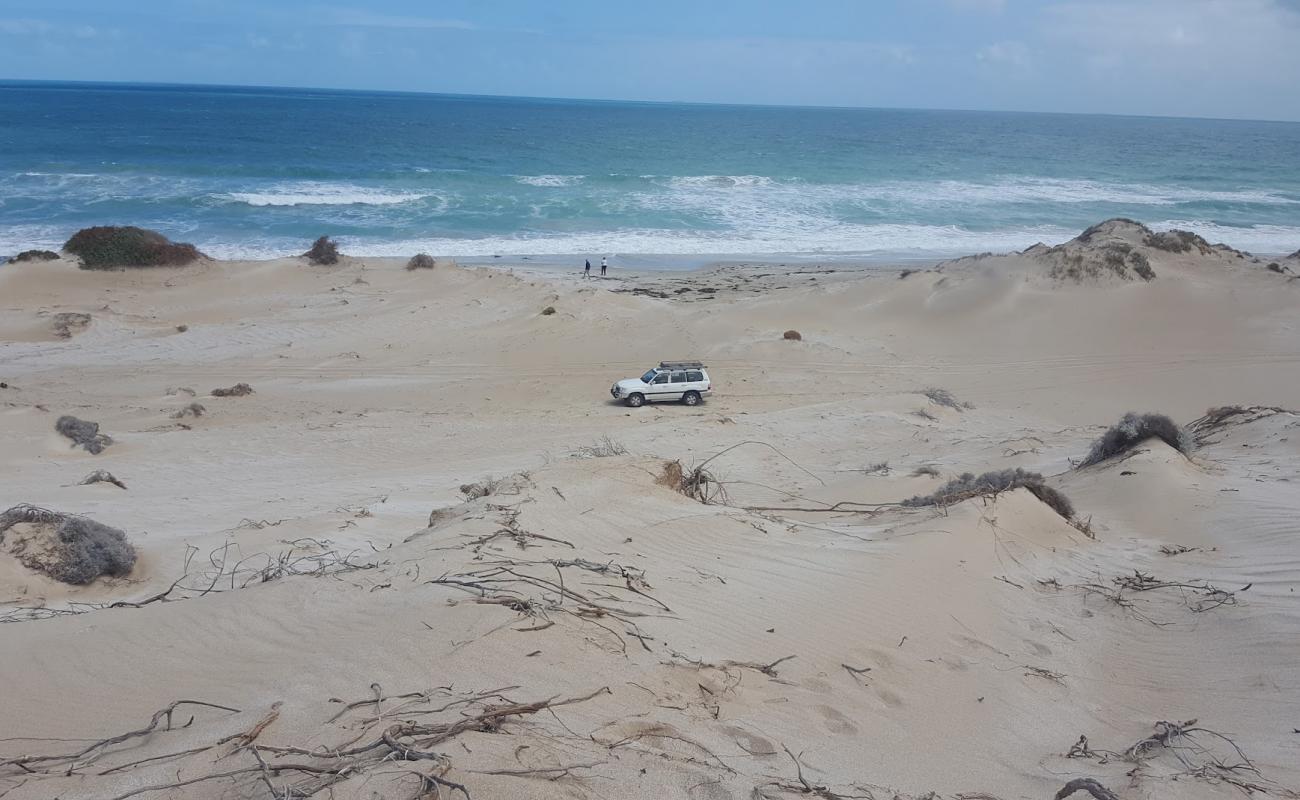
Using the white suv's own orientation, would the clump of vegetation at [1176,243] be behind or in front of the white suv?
behind

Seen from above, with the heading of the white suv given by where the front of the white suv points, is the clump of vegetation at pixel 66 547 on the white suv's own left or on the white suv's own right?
on the white suv's own left

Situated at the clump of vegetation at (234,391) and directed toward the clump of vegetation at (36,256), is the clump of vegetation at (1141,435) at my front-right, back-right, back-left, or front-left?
back-right

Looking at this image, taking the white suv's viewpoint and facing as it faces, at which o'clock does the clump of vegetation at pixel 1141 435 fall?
The clump of vegetation is roughly at 8 o'clock from the white suv.

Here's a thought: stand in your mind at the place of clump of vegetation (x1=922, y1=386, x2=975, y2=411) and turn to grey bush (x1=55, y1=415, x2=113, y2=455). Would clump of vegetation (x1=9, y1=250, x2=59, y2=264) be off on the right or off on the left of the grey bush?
right

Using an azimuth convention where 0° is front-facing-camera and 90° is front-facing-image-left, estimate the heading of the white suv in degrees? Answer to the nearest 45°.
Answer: approximately 90°

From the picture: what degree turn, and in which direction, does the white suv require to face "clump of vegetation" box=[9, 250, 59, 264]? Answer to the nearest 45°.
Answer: approximately 45° to its right

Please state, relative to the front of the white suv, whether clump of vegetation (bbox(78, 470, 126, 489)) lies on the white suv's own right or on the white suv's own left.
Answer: on the white suv's own left

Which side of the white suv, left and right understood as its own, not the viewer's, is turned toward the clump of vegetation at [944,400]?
back

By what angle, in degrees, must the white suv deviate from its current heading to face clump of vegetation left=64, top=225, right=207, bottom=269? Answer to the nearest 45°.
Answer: approximately 45° to its right

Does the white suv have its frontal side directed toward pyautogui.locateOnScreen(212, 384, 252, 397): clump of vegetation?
yes
